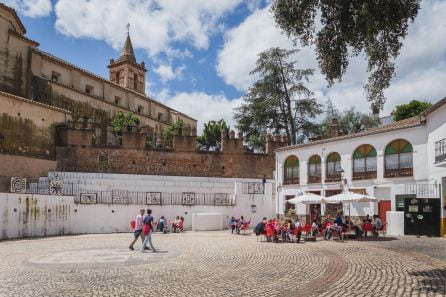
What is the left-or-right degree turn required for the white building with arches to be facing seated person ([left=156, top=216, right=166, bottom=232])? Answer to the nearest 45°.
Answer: approximately 45° to its right

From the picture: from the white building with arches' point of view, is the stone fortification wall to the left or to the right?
on its right

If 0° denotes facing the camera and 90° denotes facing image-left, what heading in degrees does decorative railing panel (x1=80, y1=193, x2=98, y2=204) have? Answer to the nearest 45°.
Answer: approximately 0°

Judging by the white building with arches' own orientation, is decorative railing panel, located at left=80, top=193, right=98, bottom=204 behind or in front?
in front

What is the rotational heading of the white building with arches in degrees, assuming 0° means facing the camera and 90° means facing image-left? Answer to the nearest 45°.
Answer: approximately 45°

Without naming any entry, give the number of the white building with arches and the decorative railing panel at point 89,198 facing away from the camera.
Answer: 0

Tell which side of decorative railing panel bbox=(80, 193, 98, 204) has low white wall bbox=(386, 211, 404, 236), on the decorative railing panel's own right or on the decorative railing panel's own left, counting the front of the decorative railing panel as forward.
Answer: on the decorative railing panel's own left

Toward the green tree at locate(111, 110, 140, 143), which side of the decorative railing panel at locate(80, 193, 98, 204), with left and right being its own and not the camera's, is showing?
back

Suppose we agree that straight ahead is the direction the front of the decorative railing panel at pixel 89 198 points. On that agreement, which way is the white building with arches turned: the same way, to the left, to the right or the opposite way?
to the right
